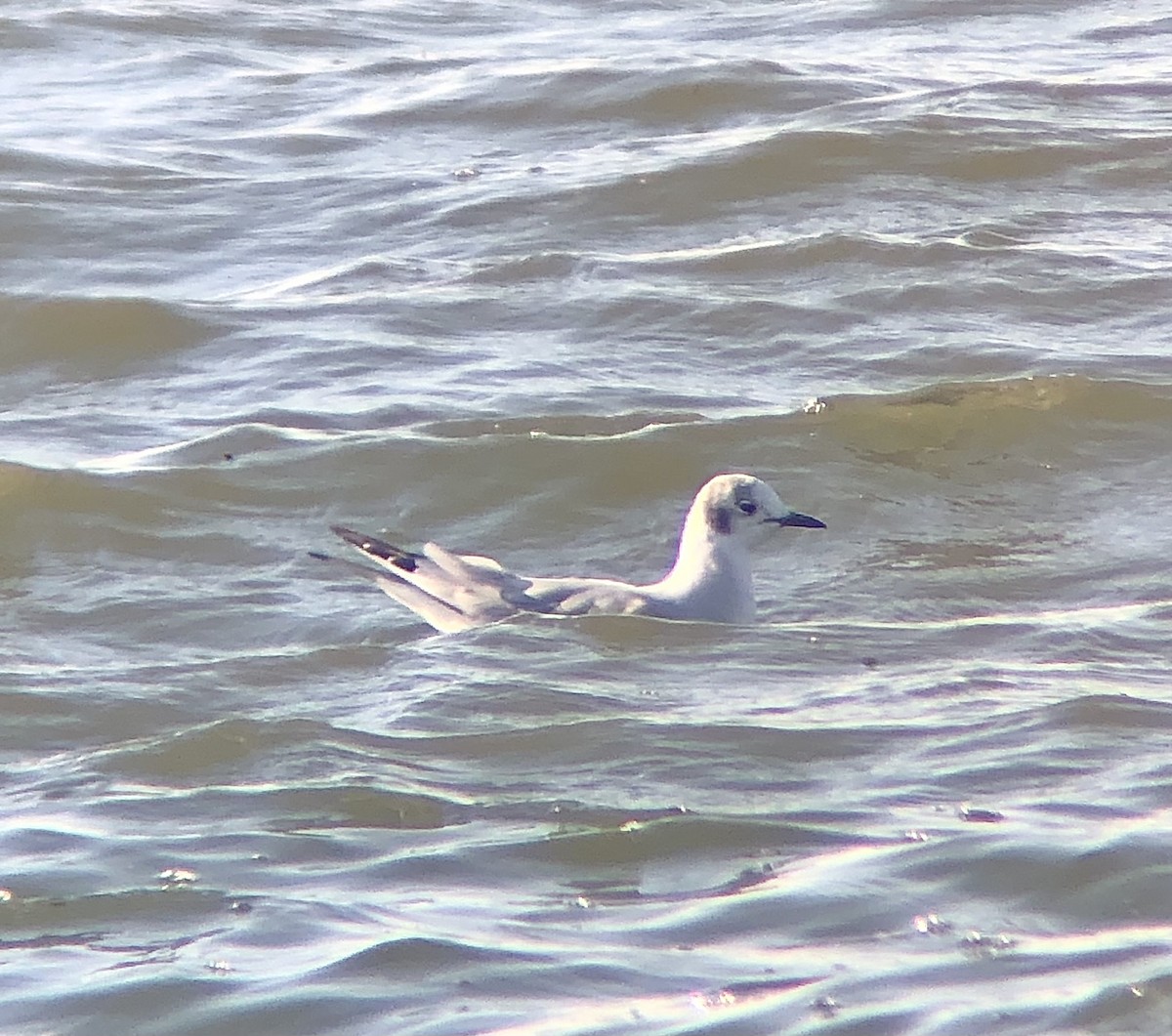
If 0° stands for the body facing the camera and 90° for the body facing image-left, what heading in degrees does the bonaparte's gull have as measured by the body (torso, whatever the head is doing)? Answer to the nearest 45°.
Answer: approximately 270°
